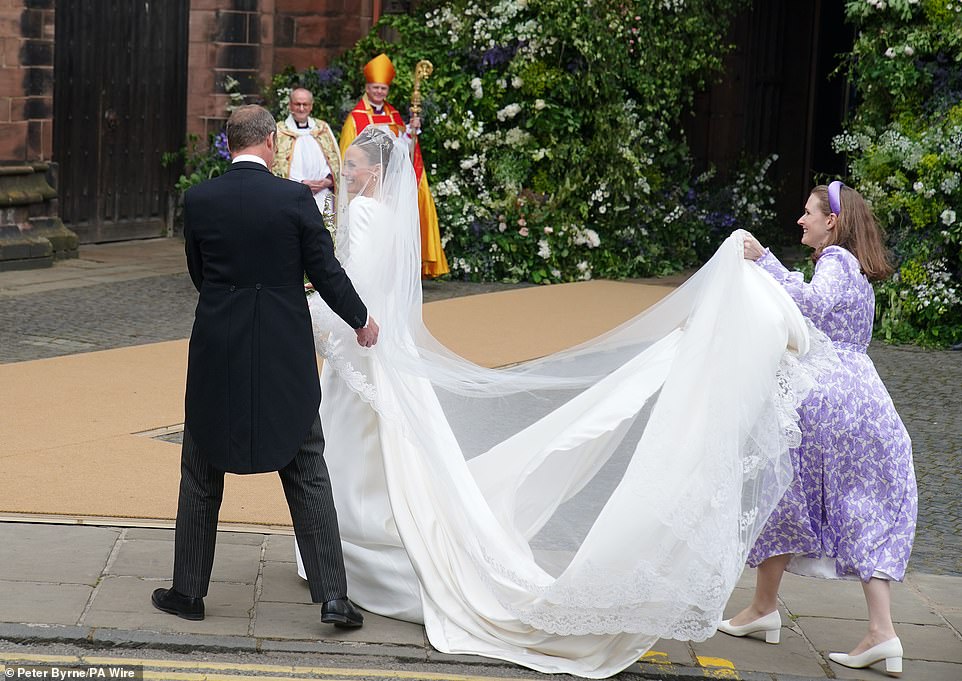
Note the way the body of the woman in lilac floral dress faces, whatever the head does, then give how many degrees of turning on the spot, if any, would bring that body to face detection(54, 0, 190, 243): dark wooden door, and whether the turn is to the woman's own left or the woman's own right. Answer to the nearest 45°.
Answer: approximately 45° to the woman's own right

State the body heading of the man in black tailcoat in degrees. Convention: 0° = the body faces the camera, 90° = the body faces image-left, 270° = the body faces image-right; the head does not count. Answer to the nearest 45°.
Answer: approximately 180°

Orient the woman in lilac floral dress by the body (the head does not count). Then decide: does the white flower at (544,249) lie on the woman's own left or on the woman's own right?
on the woman's own right

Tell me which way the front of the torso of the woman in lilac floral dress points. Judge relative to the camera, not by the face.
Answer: to the viewer's left

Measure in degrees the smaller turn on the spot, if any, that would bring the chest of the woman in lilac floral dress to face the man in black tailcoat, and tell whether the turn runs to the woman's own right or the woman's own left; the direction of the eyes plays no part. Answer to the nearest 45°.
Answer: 0° — they already face them

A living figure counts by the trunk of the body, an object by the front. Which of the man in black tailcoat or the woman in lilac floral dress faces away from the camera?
the man in black tailcoat

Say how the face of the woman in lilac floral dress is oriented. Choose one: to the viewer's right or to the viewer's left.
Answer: to the viewer's left

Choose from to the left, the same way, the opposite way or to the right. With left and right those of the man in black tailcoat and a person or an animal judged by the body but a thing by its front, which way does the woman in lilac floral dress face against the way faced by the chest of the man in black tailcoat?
to the left

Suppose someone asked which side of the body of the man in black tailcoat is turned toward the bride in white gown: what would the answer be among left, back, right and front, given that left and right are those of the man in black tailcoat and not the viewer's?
right
